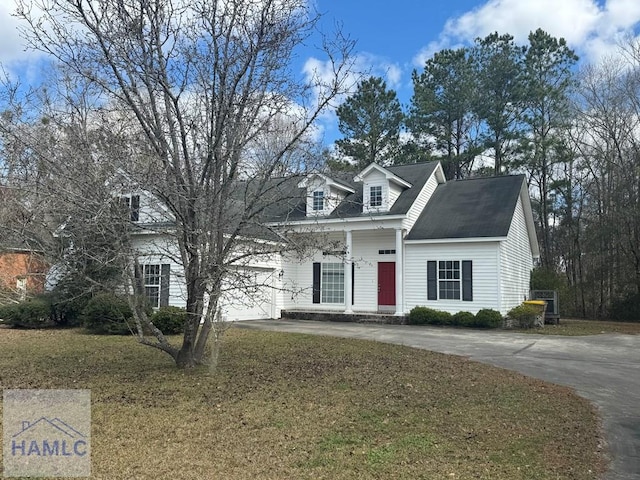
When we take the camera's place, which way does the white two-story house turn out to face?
facing the viewer

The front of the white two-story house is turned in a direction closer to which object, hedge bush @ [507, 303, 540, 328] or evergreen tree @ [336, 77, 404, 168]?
the hedge bush

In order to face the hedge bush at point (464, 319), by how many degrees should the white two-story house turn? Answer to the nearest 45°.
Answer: approximately 45° to its left

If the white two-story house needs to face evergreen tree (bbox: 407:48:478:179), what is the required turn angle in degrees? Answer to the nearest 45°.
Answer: approximately 180°

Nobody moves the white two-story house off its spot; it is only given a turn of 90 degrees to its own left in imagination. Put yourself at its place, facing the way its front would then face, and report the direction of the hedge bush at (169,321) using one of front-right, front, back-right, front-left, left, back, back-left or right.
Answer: back-right

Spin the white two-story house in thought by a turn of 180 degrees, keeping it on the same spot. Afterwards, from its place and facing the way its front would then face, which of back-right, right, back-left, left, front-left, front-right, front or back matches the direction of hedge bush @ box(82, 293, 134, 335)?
back-left

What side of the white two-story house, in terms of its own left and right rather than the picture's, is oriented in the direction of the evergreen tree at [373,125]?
back

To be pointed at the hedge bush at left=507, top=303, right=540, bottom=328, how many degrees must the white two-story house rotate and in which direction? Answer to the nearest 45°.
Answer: approximately 45° to its left

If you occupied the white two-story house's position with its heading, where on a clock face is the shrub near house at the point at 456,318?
The shrub near house is roughly at 11 o'clock from the white two-story house.
